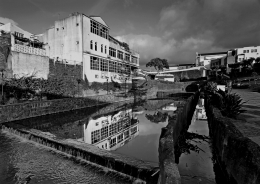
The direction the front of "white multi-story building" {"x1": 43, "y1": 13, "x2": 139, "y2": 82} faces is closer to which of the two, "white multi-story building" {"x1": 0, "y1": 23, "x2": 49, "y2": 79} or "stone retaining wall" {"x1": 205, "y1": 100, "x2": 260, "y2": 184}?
the stone retaining wall

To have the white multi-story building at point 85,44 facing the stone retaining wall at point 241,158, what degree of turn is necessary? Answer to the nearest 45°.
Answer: approximately 45° to its right

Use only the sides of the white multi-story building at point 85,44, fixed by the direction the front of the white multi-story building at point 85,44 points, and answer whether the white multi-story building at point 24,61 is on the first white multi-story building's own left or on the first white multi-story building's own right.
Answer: on the first white multi-story building's own right

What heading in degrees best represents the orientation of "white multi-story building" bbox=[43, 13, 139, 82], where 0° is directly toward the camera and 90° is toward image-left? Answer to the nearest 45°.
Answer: approximately 315°
